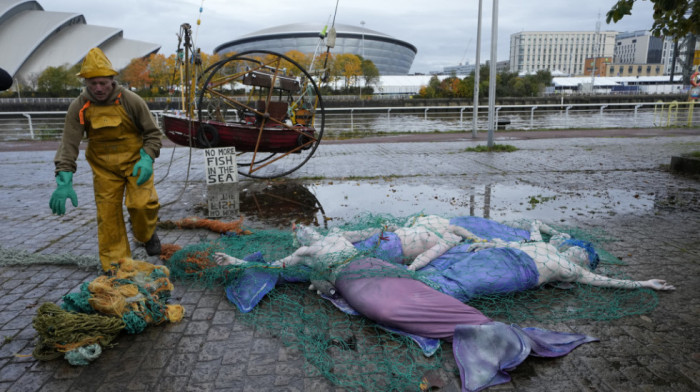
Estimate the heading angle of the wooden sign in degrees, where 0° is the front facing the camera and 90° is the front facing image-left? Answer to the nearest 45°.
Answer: approximately 0°

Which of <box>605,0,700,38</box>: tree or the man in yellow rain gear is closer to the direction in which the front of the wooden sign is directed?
the man in yellow rain gear

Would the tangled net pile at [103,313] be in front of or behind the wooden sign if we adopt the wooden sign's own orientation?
in front

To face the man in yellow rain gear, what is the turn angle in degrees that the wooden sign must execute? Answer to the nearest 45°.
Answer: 0° — it already faces them

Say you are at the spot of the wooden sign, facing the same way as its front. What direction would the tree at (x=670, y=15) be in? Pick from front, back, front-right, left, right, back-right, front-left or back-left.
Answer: left

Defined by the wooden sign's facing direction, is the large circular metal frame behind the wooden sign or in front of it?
behind

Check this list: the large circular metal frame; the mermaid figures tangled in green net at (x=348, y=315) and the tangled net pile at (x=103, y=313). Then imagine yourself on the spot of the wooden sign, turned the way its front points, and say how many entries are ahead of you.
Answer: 2

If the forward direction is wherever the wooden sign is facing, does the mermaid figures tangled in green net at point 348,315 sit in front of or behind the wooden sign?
in front

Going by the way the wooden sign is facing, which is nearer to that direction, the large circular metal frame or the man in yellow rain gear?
the man in yellow rain gear
